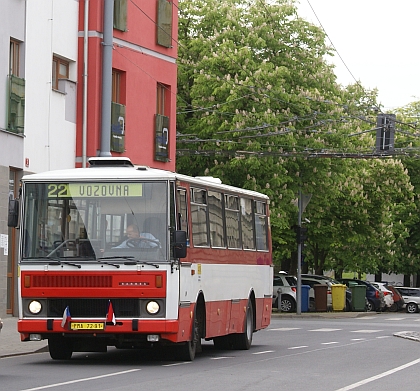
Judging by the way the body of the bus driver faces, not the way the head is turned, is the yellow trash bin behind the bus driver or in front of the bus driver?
behind

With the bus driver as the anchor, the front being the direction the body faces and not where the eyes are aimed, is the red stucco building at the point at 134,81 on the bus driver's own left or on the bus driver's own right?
on the bus driver's own right

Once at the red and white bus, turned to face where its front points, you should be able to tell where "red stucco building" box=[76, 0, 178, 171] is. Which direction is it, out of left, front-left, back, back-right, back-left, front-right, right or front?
back

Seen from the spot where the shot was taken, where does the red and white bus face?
facing the viewer
